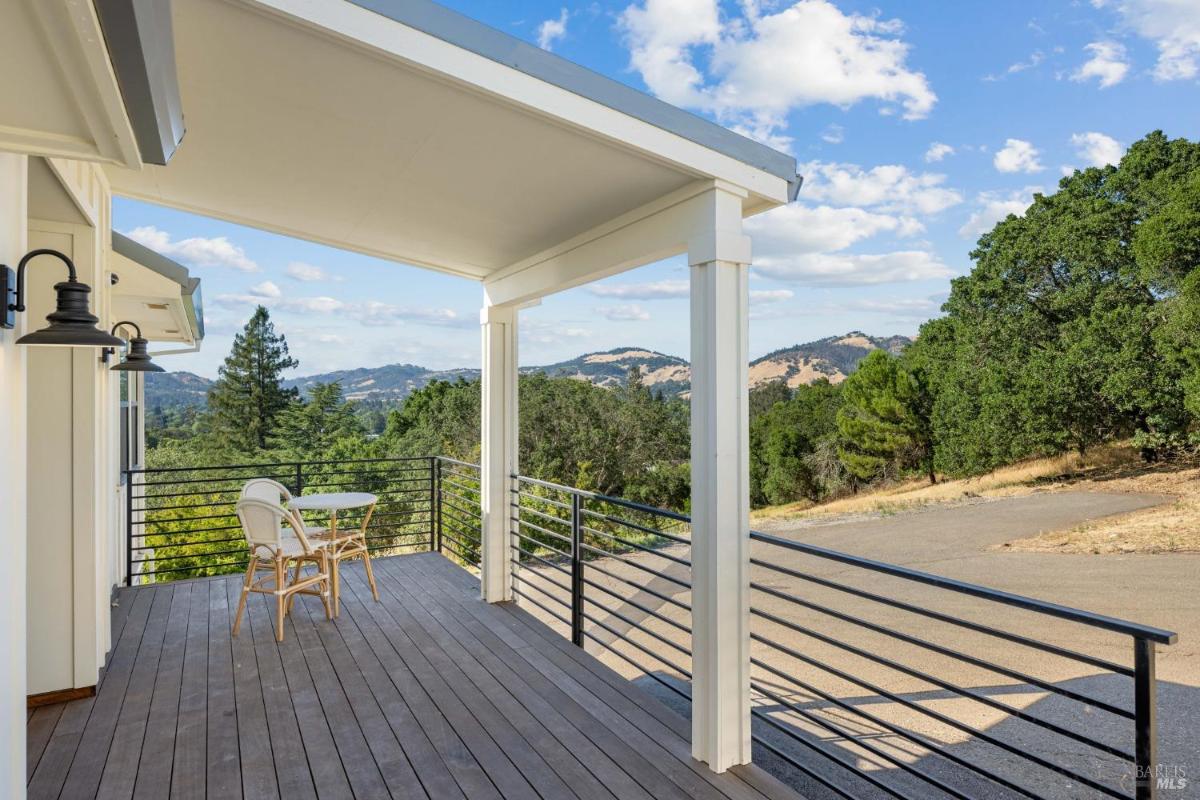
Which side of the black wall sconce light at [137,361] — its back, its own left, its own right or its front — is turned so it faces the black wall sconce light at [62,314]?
right

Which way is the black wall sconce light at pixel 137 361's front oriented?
to the viewer's right

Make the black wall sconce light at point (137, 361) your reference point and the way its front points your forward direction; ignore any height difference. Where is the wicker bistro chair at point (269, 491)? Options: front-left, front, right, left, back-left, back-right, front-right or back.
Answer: front-left

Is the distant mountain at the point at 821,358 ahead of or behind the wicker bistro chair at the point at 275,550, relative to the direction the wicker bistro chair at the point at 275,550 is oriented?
ahead

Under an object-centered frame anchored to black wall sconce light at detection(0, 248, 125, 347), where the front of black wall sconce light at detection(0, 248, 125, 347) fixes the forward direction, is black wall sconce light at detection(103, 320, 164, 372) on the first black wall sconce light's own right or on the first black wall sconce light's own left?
on the first black wall sconce light's own left

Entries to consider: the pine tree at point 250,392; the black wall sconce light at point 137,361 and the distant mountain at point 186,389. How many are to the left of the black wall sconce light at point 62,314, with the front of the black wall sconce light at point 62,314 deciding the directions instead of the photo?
3

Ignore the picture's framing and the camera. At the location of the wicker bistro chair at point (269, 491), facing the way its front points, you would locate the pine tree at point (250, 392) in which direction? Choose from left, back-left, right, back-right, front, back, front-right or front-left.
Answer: back-left

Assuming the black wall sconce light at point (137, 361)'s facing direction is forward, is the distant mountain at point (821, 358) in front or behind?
in front

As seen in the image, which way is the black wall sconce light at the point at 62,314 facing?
to the viewer's right

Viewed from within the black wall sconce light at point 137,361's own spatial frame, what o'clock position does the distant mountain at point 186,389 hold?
The distant mountain is roughly at 9 o'clock from the black wall sconce light.

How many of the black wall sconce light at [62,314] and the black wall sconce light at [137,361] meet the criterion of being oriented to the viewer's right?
2
